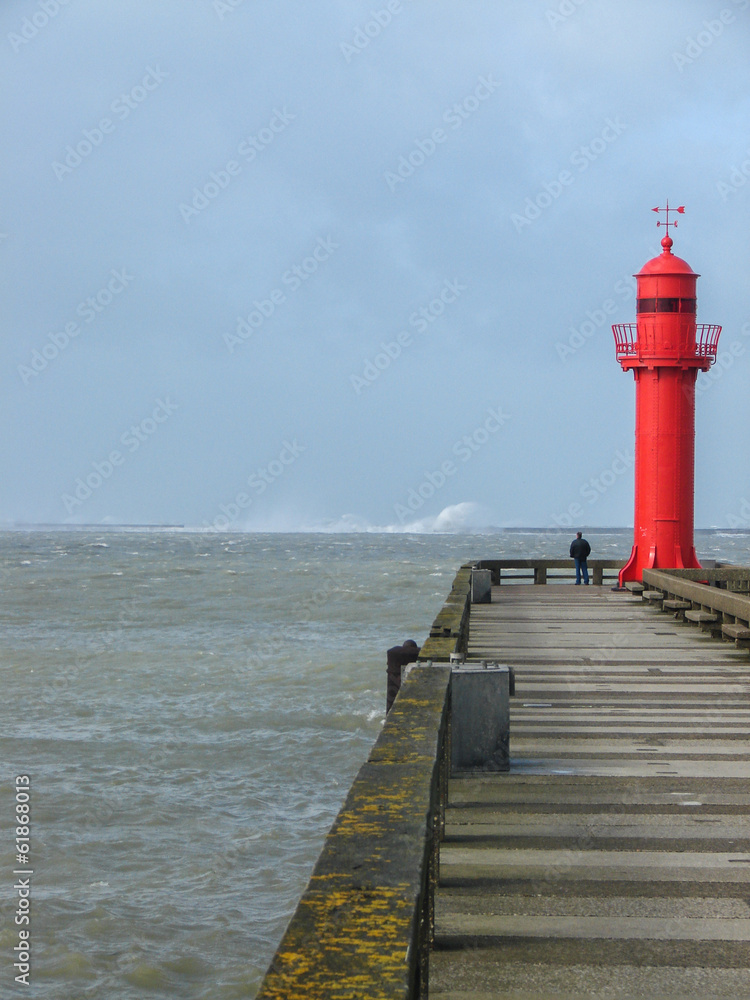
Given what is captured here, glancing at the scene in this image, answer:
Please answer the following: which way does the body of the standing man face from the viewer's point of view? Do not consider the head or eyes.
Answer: away from the camera

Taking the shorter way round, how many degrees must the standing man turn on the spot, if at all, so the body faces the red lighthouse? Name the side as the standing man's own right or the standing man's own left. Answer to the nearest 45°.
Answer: approximately 135° to the standing man's own right
